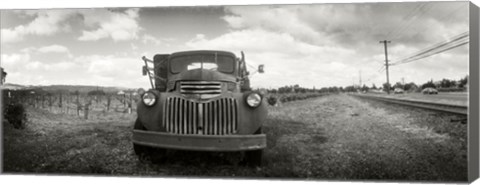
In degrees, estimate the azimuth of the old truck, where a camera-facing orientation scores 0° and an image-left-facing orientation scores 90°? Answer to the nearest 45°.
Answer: approximately 0°

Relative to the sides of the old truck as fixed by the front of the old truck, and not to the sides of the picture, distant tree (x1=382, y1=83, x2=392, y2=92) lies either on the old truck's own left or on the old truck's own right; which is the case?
on the old truck's own left

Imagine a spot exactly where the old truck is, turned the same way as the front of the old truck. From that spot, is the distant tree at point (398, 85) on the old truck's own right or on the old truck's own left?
on the old truck's own left

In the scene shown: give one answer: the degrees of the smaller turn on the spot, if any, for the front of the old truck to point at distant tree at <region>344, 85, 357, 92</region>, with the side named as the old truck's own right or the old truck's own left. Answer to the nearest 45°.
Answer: approximately 135° to the old truck's own left

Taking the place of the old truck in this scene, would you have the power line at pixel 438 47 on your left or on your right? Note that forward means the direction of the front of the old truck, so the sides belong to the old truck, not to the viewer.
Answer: on your left
